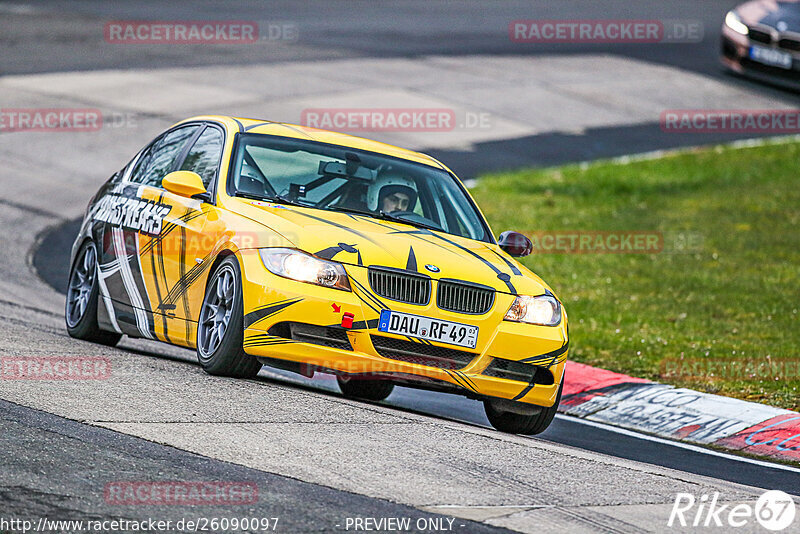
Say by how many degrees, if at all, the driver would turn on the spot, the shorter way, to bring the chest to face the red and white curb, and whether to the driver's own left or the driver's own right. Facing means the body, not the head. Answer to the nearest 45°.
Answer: approximately 45° to the driver's own left

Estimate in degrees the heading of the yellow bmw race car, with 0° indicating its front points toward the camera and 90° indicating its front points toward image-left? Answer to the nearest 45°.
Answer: approximately 315°

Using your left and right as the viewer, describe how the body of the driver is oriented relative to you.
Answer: facing the viewer and to the right of the viewer
